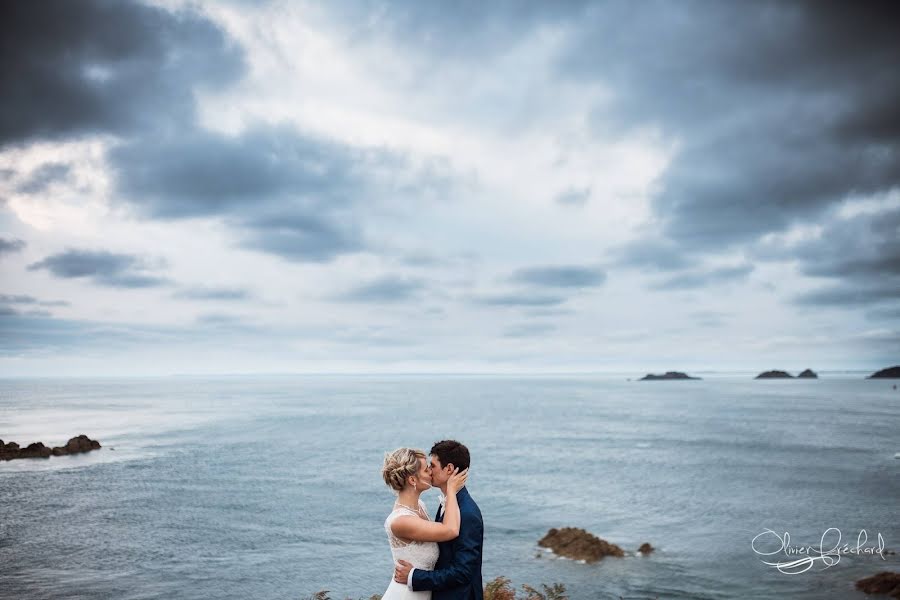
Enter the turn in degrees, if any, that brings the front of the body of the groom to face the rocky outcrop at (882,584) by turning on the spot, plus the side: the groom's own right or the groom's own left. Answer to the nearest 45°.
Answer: approximately 135° to the groom's own right

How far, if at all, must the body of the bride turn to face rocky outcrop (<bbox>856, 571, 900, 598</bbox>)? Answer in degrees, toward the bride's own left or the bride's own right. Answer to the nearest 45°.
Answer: approximately 45° to the bride's own left

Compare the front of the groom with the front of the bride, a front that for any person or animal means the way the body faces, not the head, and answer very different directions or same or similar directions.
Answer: very different directions

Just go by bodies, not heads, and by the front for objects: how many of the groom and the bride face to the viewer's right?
1

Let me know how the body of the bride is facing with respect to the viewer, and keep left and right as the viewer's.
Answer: facing to the right of the viewer

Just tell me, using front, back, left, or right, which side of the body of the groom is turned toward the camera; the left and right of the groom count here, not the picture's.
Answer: left

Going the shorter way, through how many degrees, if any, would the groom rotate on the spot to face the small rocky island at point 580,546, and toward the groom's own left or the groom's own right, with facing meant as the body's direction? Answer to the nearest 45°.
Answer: approximately 90° to the groom's own right
